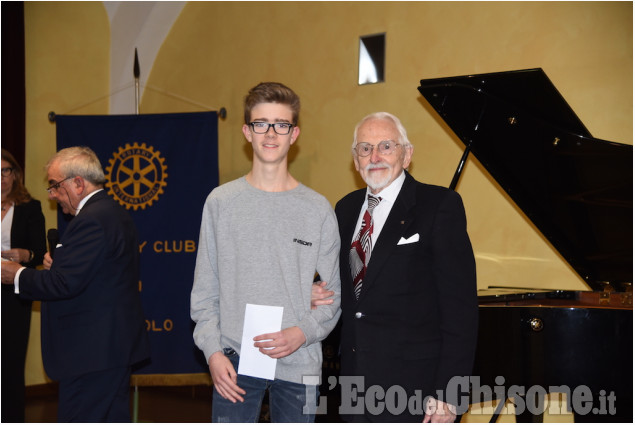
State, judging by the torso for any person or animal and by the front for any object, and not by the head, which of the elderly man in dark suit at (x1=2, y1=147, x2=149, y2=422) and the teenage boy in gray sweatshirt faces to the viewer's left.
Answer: the elderly man in dark suit

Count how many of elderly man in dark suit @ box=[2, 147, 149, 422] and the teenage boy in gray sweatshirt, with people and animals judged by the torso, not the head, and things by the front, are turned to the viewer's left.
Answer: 1

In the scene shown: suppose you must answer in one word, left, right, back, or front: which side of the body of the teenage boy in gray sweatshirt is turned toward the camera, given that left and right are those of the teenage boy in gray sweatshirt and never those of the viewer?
front

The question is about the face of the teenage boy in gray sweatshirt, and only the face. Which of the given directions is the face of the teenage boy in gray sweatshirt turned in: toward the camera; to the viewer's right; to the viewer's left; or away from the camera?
toward the camera

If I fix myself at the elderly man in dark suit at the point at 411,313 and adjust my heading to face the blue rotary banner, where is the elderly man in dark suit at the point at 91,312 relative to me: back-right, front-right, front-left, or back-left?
front-left

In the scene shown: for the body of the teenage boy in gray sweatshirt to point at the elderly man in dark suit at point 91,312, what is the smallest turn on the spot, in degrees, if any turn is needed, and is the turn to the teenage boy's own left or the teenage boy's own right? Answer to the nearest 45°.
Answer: approximately 135° to the teenage boy's own right

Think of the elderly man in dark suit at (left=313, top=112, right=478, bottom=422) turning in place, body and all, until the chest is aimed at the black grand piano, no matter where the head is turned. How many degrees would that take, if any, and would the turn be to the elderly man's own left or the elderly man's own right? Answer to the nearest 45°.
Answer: approximately 180°

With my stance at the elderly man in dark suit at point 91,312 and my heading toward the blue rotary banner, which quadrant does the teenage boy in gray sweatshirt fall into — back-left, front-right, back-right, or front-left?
back-right

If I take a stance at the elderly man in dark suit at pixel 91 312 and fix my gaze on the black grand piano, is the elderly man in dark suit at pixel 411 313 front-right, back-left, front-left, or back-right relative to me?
front-right

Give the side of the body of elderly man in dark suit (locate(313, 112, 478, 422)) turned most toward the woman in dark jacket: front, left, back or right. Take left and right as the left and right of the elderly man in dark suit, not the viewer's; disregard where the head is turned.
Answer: right
